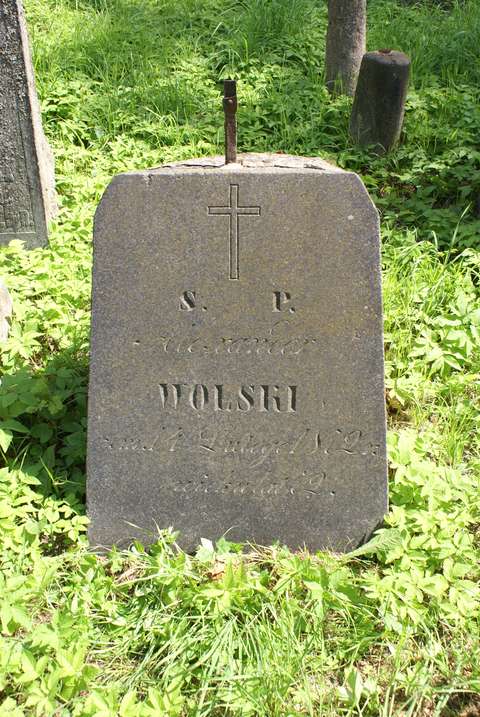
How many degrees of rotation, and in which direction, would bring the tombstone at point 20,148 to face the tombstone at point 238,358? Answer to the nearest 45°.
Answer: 0° — it already faces it

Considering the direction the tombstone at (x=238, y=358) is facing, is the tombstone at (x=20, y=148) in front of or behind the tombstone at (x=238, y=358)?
behind

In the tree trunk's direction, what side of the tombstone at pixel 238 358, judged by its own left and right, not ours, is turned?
back

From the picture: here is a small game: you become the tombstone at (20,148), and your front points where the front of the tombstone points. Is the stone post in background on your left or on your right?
on your left

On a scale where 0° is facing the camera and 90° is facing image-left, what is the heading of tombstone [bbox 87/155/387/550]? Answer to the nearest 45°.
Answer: approximately 0°

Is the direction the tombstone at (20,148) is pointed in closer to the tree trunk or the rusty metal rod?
the rusty metal rod

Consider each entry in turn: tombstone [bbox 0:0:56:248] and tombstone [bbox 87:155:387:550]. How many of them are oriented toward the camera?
2

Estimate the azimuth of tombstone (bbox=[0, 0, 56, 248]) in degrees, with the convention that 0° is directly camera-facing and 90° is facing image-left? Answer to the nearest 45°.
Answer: approximately 0°
